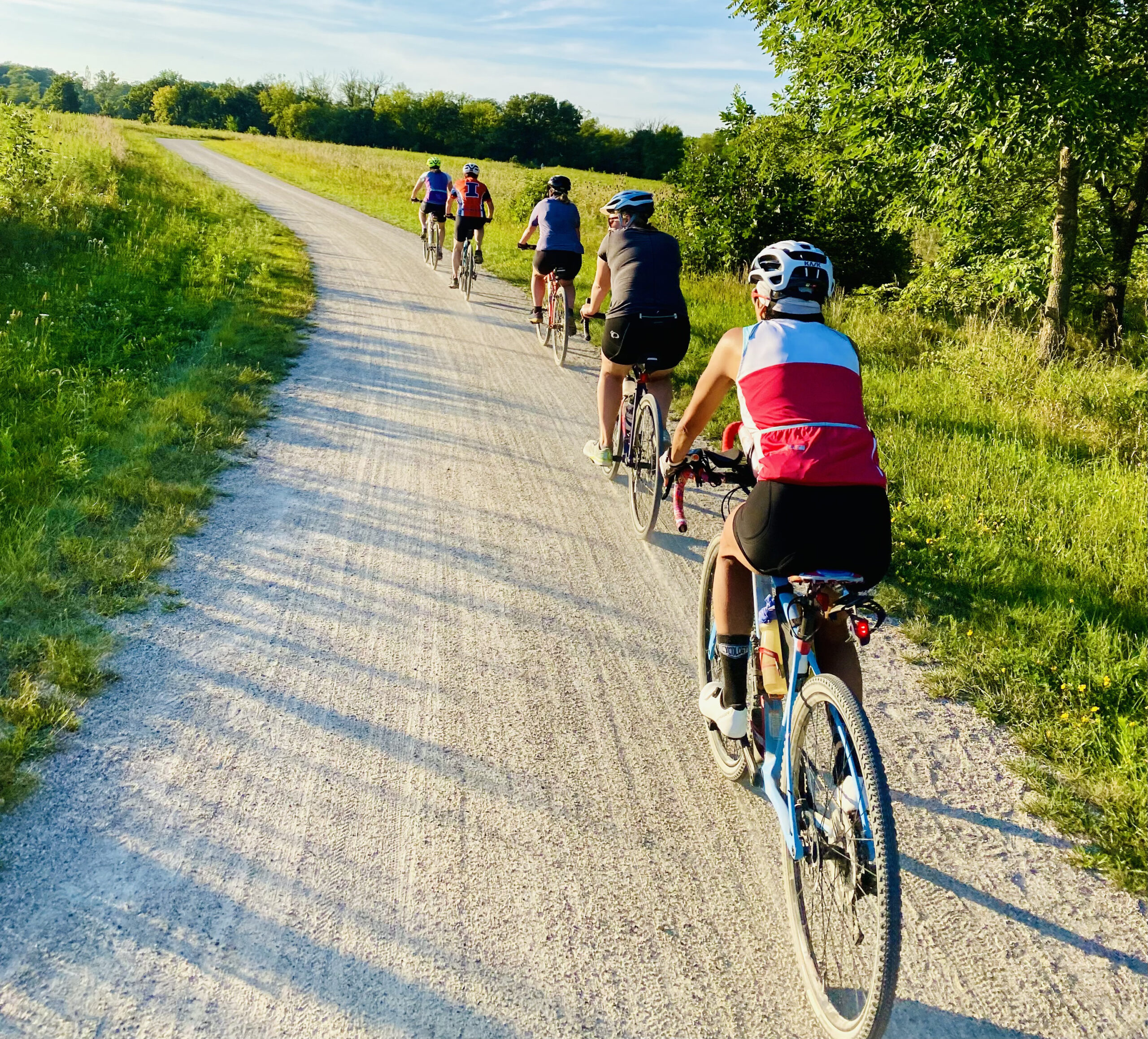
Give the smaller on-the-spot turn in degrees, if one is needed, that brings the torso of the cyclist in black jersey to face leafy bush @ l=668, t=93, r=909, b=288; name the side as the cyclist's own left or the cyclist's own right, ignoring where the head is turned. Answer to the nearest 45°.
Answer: approximately 45° to the cyclist's own right

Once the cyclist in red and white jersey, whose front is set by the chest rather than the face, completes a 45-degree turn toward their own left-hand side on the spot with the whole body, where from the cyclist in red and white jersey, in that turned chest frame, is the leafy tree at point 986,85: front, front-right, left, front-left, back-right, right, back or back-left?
right

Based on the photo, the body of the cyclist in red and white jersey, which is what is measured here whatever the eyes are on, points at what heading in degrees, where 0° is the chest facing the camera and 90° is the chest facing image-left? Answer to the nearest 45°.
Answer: approximately 135°

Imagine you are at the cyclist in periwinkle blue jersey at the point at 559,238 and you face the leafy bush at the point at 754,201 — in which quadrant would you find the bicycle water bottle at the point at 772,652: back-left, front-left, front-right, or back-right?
back-right

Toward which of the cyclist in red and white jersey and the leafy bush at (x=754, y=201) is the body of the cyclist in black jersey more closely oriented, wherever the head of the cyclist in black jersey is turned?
the leafy bush

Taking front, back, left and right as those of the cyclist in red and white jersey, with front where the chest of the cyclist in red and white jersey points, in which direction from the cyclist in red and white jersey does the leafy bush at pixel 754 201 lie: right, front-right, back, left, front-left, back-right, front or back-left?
front-right

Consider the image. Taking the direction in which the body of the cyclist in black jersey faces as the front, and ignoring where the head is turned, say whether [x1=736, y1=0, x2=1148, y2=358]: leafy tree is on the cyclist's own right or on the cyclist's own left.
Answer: on the cyclist's own right

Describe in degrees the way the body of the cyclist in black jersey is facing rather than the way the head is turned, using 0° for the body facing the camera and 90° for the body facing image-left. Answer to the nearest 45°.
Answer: approximately 135°

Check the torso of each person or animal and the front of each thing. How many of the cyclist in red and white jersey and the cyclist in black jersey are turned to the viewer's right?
0

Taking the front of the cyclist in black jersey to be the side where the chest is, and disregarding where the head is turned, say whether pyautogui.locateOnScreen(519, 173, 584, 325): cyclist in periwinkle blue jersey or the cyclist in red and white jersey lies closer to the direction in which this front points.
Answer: the cyclist in periwinkle blue jersey

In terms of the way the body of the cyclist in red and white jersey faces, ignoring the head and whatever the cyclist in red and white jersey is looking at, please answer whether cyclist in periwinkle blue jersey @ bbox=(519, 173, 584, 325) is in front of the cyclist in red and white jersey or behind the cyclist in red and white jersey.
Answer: in front
